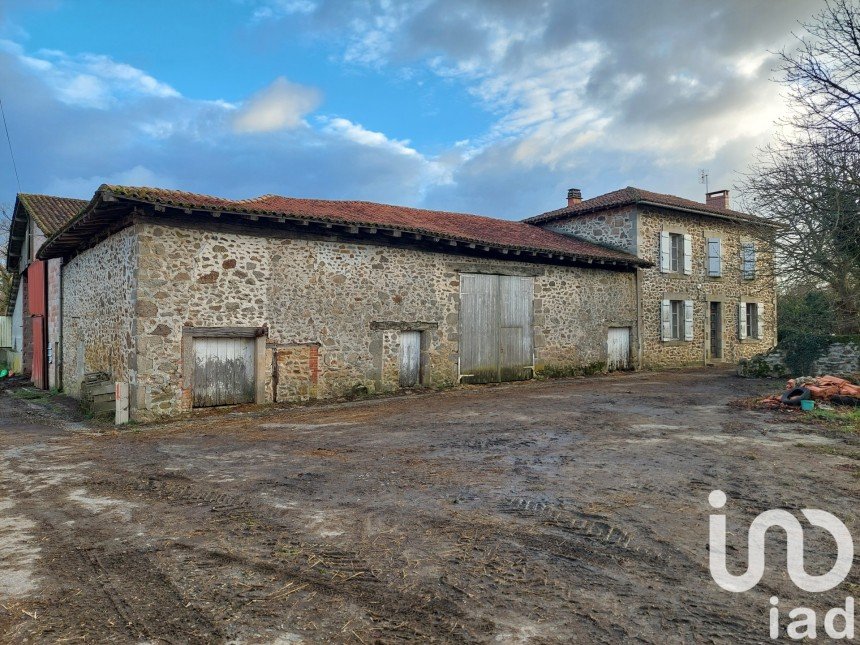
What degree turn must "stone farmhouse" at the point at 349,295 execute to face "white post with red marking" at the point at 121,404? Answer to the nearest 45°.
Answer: approximately 90° to its right

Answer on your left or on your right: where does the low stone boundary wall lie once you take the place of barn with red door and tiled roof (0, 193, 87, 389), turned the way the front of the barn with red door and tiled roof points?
on your left

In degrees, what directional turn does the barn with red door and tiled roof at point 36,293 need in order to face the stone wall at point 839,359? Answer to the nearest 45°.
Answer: approximately 90° to its left

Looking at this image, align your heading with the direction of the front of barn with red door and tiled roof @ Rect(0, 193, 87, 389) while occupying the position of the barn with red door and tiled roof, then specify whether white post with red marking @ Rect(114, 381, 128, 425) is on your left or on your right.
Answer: on your left

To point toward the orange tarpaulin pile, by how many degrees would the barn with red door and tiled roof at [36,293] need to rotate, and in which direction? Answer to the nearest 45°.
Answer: approximately 90° to its left

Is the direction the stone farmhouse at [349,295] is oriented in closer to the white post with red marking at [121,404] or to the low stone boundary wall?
the low stone boundary wall

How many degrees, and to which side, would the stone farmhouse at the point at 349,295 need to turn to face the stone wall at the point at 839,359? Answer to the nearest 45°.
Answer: approximately 45° to its left
